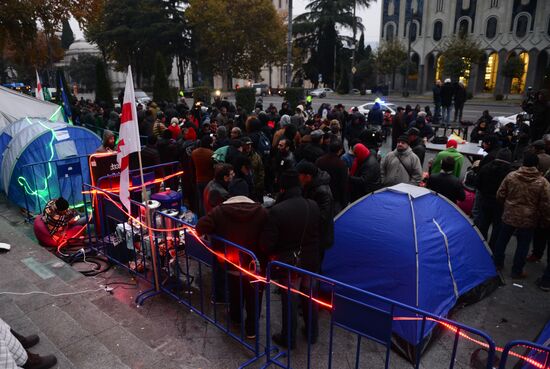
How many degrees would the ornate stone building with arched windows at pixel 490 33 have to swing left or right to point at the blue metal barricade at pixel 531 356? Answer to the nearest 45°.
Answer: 0° — it already faces it

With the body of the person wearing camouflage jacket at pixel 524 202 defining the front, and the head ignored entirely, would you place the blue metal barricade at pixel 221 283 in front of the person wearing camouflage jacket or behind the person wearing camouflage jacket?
behind

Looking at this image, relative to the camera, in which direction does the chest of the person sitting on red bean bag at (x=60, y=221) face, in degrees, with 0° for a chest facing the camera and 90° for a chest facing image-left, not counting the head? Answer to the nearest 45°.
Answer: approximately 225°

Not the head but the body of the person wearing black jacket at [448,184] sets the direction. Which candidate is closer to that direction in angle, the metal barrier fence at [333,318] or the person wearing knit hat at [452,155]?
the person wearing knit hat

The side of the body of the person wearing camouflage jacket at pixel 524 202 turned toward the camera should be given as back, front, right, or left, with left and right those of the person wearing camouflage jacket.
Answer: back

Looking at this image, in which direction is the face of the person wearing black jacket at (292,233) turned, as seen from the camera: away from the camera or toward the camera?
away from the camera

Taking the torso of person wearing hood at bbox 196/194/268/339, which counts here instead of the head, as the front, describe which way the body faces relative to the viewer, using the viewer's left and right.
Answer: facing away from the viewer

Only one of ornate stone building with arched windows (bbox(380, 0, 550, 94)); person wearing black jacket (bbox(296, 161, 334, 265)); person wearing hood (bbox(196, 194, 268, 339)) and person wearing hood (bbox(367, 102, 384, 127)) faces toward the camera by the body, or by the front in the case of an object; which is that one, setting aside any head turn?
the ornate stone building with arched windows

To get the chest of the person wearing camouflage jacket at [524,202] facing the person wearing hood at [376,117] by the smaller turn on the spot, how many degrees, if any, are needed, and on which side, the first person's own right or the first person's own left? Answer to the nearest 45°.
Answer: approximately 45° to the first person's own left

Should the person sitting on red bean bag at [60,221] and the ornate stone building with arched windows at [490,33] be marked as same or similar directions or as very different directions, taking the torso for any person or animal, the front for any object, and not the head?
very different directions
